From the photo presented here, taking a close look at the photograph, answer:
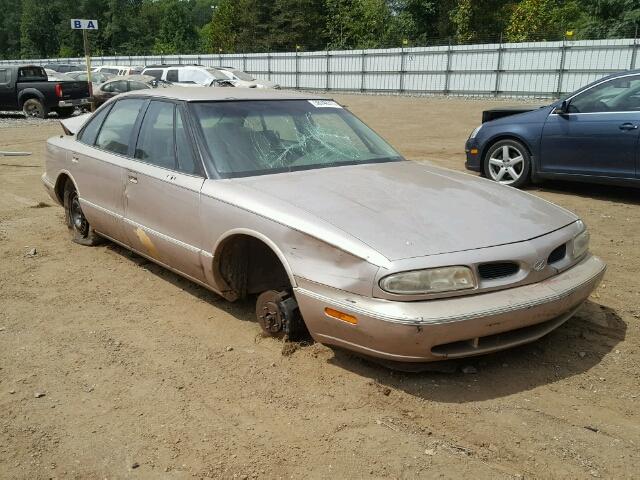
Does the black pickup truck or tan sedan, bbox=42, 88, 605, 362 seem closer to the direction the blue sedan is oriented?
the black pickup truck

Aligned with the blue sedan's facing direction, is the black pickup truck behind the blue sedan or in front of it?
in front

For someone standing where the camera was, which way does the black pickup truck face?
facing away from the viewer and to the left of the viewer

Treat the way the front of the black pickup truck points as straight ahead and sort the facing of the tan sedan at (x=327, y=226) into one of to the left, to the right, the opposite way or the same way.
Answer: the opposite way

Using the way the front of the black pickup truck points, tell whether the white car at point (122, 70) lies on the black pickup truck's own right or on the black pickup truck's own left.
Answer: on the black pickup truck's own right

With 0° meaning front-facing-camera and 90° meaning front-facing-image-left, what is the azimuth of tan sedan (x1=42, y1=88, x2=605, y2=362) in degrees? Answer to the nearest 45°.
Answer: approximately 315°

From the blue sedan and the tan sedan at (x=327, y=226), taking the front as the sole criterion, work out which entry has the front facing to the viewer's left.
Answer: the blue sedan

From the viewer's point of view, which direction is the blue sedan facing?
to the viewer's left

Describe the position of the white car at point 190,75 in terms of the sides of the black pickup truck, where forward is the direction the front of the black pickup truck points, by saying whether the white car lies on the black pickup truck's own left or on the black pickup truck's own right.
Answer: on the black pickup truck's own right

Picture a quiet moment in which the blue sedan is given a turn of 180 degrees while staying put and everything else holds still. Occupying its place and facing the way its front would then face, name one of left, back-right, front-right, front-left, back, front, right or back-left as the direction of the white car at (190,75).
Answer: back-left

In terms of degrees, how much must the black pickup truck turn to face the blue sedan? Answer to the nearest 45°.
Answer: approximately 135° to its left

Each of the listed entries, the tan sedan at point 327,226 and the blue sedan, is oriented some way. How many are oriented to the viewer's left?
1

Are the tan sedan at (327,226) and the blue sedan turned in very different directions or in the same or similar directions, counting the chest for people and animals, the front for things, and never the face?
very different directions

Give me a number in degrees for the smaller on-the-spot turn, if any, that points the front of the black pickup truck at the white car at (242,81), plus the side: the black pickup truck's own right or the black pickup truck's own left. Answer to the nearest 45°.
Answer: approximately 135° to the black pickup truck's own right

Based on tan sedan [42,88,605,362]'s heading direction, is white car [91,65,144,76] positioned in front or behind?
behind
